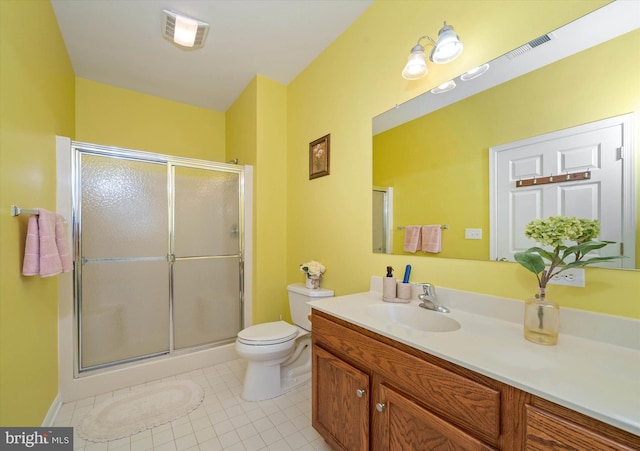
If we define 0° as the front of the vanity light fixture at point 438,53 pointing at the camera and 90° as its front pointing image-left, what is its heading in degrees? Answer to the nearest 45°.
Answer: approximately 45°

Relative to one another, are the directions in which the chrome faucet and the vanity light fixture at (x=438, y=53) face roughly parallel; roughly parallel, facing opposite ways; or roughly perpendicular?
roughly parallel

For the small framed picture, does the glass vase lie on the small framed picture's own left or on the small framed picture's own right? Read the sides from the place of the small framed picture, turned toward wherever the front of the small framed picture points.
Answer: on the small framed picture's own left

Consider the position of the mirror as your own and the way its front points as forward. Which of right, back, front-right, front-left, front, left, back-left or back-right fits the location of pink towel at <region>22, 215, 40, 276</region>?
front

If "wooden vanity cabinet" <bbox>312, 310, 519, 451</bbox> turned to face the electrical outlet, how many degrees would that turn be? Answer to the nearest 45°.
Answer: approximately 135° to its left

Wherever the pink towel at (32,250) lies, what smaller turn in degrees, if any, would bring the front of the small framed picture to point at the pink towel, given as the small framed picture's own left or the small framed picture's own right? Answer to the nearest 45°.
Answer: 0° — it already faces it

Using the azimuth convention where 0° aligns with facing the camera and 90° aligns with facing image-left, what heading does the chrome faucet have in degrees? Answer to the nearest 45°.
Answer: approximately 45°

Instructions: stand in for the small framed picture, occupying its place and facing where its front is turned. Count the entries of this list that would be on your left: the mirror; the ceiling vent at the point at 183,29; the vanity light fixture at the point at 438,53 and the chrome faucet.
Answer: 3

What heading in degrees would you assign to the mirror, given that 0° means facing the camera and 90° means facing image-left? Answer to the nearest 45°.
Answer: approximately 45°

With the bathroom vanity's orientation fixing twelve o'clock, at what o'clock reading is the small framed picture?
The small framed picture is roughly at 3 o'clock from the bathroom vanity.

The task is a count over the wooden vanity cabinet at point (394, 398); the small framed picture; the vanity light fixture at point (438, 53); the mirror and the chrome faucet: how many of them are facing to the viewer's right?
0

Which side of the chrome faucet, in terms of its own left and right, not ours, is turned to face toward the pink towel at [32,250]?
front

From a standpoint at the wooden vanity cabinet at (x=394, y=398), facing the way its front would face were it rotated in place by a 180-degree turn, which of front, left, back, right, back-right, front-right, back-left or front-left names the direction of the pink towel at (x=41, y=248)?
back-left
